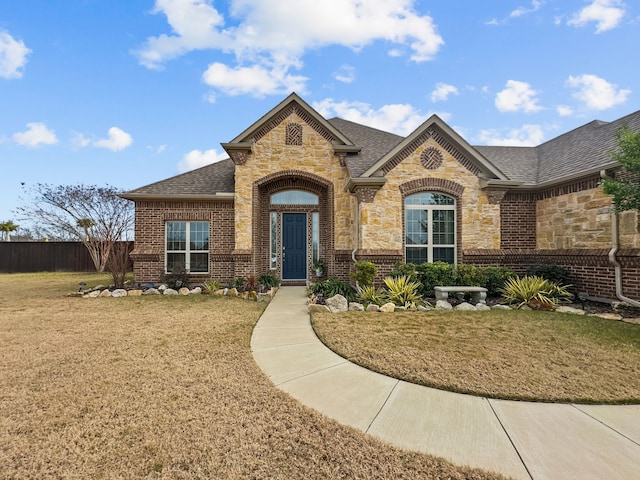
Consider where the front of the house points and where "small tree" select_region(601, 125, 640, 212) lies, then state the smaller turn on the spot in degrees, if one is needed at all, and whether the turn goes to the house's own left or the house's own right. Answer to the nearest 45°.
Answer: approximately 45° to the house's own left

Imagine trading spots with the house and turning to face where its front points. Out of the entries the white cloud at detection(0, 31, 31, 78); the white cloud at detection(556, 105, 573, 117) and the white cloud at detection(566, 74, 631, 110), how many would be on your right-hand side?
1

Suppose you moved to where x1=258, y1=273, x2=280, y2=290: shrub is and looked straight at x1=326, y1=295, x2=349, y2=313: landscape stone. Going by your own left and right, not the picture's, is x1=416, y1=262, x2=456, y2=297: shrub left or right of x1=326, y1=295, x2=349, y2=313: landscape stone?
left

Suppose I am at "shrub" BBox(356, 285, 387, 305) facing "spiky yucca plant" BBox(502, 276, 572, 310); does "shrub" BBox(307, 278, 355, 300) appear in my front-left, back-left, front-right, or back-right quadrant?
back-left

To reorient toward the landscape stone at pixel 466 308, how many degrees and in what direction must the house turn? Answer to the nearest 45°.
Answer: approximately 45° to its left

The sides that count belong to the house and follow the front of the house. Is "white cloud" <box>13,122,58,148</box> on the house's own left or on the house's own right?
on the house's own right

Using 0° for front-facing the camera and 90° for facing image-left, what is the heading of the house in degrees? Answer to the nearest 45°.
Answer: approximately 0°

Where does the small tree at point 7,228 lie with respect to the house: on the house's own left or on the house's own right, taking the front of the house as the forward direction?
on the house's own right
